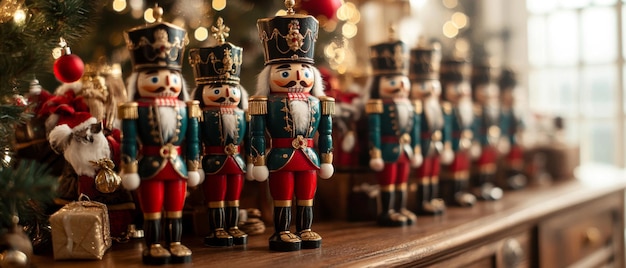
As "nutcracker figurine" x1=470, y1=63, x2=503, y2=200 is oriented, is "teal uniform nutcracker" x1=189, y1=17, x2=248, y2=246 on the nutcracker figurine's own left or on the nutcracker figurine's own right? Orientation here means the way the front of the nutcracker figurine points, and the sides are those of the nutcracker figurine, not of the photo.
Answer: on the nutcracker figurine's own right

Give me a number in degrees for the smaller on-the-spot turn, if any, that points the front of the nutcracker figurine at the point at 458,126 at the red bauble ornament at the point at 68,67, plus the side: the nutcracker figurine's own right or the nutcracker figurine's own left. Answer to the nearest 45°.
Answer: approximately 90° to the nutcracker figurine's own right

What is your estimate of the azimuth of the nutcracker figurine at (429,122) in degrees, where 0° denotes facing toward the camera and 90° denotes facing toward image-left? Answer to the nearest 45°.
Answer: approximately 315°

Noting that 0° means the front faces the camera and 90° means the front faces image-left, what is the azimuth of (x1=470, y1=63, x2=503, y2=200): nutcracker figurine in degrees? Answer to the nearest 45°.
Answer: approximately 315°
